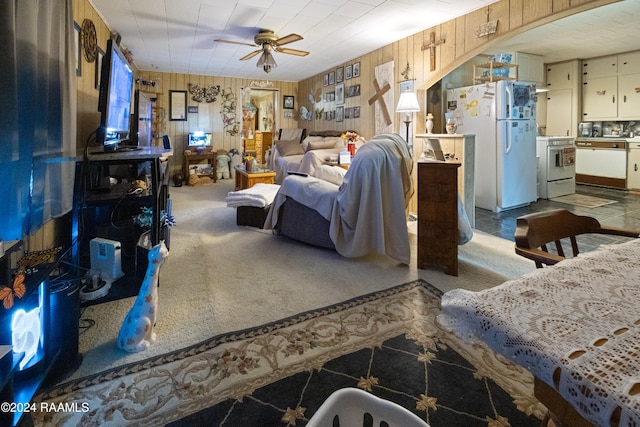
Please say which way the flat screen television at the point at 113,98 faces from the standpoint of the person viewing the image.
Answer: facing to the right of the viewer

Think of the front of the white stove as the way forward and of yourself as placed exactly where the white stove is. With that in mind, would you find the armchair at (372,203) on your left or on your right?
on your right

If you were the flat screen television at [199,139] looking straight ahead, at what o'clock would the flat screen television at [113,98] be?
the flat screen television at [113,98] is roughly at 12 o'clock from the flat screen television at [199,139].

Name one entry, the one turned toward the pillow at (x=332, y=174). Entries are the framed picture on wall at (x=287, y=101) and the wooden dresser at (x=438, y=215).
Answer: the framed picture on wall

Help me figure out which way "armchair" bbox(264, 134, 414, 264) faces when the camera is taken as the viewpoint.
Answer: facing away from the viewer and to the left of the viewer

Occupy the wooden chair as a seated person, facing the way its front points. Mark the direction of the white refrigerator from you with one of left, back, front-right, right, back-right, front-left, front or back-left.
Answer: back-left

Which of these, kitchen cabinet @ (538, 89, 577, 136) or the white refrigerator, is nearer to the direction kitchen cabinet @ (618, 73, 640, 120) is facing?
the white refrigerator

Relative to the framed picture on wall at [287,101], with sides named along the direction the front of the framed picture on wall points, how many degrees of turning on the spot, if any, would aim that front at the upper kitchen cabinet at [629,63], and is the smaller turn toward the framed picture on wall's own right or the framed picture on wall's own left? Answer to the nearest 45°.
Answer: approximately 45° to the framed picture on wall's own left
